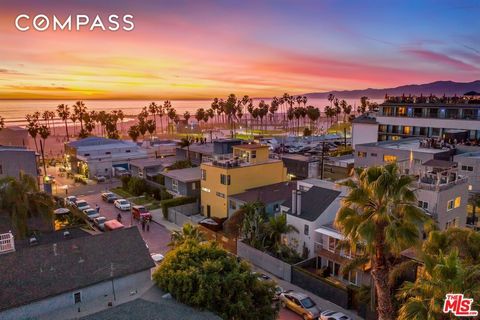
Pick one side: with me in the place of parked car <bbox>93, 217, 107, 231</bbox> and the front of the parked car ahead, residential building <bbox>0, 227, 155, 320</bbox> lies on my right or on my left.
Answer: on my right

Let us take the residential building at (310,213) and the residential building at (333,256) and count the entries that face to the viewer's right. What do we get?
0

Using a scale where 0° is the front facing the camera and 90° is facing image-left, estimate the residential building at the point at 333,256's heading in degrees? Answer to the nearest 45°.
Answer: approximately 45°

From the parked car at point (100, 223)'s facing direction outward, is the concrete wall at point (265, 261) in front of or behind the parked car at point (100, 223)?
in front

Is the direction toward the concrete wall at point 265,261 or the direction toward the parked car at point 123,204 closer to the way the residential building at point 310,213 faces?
the concrete wall

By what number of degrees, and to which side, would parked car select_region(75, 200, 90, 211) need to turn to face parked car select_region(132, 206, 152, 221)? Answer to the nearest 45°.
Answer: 0° — it already faces it

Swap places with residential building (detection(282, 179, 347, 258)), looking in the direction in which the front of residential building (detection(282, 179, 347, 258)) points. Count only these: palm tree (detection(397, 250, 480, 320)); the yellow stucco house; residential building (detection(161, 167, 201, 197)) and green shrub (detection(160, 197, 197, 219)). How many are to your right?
3

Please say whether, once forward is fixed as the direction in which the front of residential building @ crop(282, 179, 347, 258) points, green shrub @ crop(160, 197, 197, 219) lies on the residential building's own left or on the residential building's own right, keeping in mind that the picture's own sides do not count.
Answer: on the residential building's own right
